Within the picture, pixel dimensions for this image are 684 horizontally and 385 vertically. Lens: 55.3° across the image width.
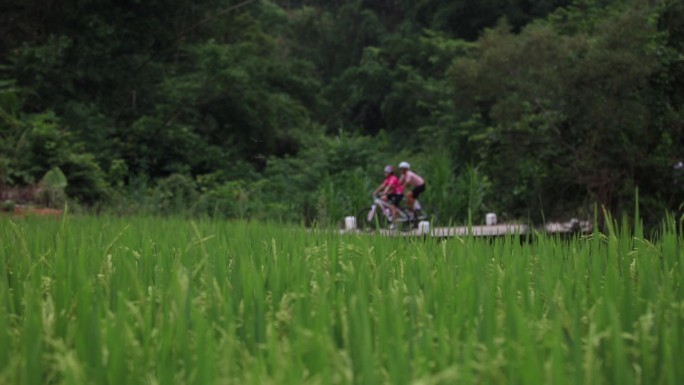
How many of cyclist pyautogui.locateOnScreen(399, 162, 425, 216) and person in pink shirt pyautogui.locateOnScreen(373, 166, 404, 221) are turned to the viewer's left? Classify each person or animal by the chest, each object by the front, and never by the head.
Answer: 2

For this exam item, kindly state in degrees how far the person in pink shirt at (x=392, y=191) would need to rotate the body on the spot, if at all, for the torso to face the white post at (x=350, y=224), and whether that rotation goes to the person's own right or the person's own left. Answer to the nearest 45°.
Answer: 0° — they already face it

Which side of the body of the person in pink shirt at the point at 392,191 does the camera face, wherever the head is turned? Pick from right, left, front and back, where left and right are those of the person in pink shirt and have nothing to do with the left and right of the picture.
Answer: left

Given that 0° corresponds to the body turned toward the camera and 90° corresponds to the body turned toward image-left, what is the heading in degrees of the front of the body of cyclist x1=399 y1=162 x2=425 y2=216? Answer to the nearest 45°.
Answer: approximately 90°

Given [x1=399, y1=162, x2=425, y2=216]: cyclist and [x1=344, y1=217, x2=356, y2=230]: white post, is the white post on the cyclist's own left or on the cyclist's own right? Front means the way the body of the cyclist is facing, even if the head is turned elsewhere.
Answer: on the cyclist's own left
